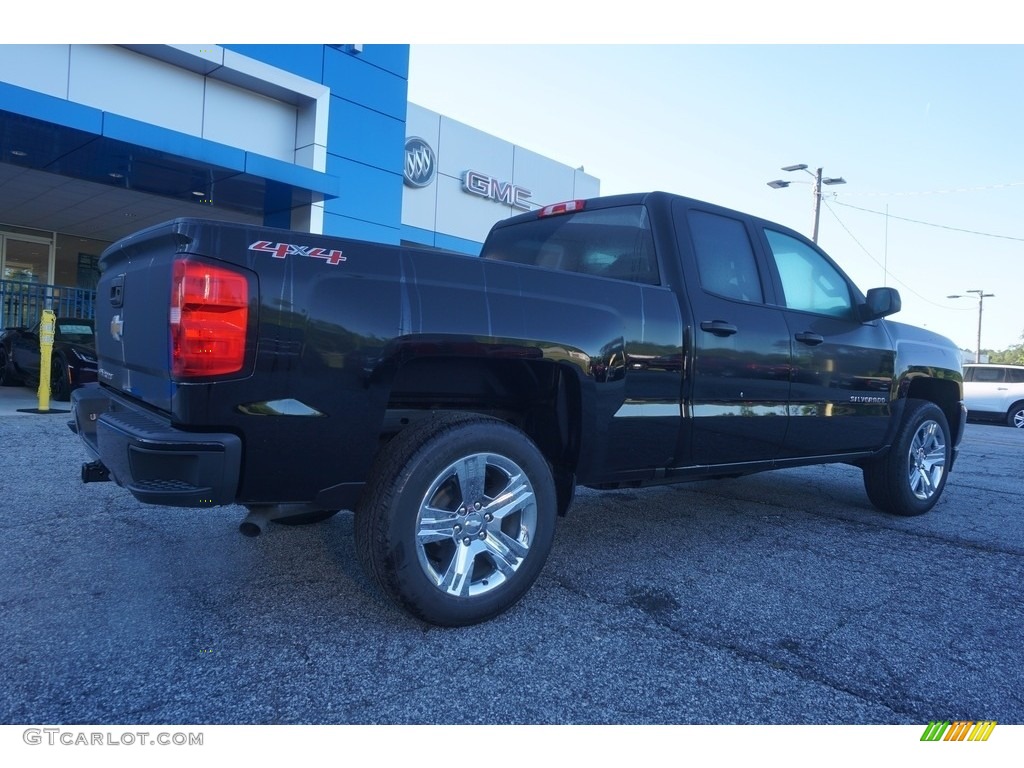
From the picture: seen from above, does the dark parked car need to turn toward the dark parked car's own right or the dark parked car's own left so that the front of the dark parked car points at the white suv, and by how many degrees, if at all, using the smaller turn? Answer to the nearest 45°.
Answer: approximately 45° to the dark parked car's own left

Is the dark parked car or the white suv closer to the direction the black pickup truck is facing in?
the white suv

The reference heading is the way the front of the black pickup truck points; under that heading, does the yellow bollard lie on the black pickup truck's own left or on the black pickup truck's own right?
on the black pickup truck's own left

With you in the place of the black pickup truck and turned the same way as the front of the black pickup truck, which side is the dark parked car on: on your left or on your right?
on your left

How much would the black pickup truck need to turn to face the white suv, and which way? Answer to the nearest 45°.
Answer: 0° — it already faces it

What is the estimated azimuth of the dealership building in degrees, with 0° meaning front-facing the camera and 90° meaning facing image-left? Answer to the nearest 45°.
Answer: approximately 315°

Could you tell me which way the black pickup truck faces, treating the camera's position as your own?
facing away from the viewer and to the right of the viewer

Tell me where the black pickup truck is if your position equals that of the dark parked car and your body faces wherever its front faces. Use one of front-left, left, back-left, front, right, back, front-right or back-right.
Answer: front-right
